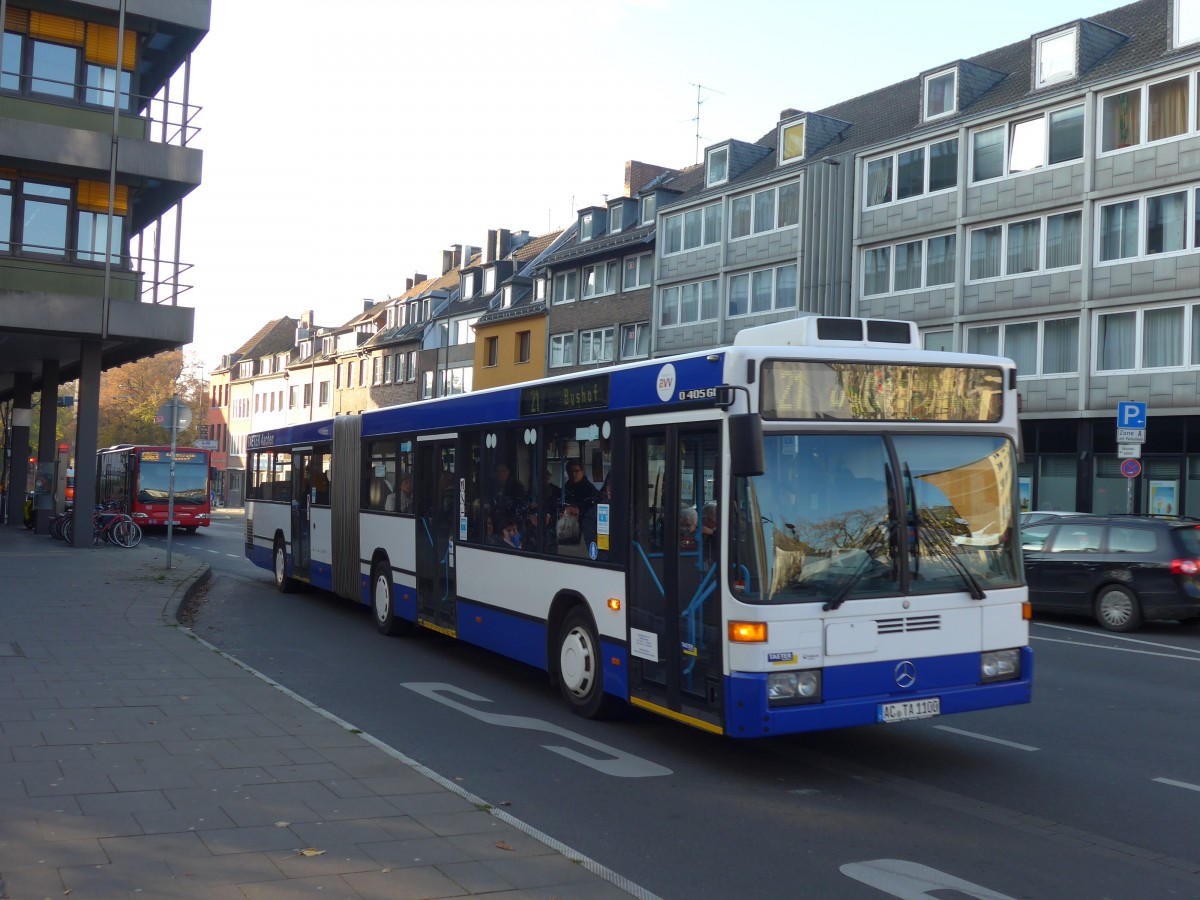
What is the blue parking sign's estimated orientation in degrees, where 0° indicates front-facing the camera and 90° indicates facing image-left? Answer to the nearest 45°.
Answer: approximately 0°

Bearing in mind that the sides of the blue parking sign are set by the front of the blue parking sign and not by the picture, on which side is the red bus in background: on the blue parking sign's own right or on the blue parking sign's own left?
on the blue parking sign's own right

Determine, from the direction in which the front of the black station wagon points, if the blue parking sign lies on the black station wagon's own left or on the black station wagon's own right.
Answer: on the black station wagon's own right

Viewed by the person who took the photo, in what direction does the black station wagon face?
facing away from the viewer and to the left of the viewer

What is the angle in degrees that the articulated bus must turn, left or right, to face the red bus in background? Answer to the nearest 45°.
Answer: approximately 180°

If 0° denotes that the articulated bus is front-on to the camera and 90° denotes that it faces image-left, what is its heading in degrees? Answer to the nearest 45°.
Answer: approximately 315°

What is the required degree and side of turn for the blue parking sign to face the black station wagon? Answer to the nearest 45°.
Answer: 0° — it already faces it

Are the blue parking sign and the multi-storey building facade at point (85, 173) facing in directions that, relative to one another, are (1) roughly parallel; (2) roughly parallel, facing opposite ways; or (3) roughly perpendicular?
roughly perpendicular

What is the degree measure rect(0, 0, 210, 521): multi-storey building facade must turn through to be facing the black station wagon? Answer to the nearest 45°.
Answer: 0° — it already faces it

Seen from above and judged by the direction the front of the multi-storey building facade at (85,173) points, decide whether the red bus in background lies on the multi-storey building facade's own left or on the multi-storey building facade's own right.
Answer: on the multi-storey building facade's own left

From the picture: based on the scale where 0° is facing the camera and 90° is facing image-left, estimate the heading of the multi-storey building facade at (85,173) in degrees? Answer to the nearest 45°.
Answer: approximately 315°

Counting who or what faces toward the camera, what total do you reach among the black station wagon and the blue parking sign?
1

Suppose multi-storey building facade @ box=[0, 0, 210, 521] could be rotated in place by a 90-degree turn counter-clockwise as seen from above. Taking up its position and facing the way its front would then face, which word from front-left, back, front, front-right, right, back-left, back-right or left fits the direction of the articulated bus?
back-right

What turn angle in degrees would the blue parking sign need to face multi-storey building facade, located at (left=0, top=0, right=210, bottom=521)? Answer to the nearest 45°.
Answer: approximately 90° to its right

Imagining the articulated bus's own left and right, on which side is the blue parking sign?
on its left

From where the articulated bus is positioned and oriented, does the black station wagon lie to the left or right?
on its left

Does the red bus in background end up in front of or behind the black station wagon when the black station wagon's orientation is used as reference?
in front
